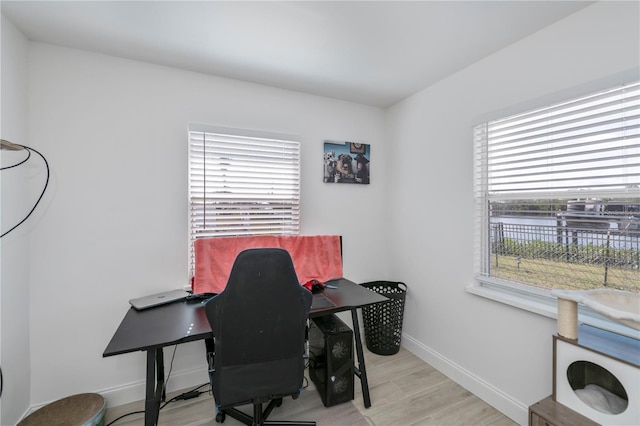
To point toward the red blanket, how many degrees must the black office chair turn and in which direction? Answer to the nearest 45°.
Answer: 0° — it already faces it

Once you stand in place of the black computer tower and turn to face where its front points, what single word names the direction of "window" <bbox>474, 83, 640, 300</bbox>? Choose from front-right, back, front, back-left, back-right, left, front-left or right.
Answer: front-left

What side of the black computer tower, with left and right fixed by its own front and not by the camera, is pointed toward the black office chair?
right

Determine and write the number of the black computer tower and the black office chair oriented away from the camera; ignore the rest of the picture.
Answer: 1

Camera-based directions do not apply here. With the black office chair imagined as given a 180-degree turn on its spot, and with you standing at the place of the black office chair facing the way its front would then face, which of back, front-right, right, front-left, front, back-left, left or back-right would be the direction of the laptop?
back-right

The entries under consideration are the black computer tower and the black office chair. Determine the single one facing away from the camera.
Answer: the black office chair

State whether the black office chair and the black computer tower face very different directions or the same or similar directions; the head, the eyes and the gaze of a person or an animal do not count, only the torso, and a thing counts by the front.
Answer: very different directions

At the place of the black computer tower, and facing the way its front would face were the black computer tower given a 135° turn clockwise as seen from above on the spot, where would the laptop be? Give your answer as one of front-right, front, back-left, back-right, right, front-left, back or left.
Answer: front

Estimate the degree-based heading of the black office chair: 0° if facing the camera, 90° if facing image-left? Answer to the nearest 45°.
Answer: approximately 180°

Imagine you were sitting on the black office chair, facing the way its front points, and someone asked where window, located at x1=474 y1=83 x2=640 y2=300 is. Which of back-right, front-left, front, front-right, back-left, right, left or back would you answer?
right
